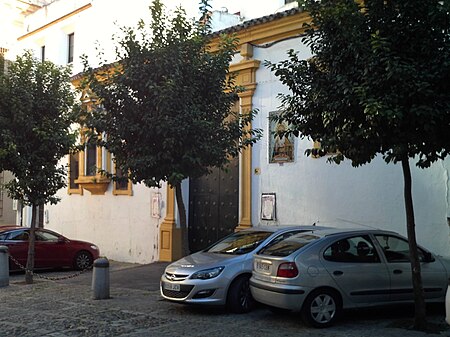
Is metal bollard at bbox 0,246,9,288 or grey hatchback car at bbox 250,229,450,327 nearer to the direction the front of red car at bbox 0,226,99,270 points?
the grey hatchback car

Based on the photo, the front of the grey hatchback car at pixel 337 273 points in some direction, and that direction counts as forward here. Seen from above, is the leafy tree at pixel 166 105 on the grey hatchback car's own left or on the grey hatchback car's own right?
on the grey hatchback car's own left

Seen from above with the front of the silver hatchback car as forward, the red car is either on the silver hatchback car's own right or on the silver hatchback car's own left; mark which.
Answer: on the silver hatchback car's own right

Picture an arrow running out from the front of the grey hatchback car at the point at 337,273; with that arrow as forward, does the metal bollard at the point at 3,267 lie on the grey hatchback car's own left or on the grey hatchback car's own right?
on the grey hatchback car's own left

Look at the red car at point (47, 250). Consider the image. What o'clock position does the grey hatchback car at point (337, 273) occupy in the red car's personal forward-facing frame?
The grey hatchback car is roughly at 2 o'clock from the red car.

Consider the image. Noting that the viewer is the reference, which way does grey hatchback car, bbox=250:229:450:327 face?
facing away from the viewer and to the right of the viewer

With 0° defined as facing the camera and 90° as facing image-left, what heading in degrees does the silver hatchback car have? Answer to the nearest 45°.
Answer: approximately 45°

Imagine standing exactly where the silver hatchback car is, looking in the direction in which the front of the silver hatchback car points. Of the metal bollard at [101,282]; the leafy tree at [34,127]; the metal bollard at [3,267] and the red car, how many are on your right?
4

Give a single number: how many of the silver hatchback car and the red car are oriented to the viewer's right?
1

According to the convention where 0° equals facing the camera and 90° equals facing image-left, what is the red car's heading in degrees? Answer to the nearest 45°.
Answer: approximately 270°

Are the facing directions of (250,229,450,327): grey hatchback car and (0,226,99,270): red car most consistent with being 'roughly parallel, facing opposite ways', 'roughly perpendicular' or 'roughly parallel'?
roughly parallel

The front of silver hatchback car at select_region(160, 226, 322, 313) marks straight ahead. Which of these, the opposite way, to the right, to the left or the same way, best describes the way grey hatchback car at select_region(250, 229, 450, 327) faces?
the opposite way
